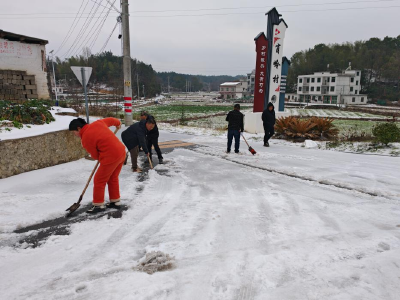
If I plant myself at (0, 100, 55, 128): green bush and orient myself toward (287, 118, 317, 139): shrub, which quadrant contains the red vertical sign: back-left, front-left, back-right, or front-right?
front-left

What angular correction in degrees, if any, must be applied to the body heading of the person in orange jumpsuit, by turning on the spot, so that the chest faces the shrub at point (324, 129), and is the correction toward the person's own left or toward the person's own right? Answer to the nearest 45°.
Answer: approximately 135° to the person's own right

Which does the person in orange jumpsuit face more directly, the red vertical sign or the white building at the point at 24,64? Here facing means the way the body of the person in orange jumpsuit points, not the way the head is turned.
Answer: the white building

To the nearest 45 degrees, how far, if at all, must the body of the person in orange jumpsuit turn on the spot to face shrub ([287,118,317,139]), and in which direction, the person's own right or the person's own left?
approximately 135° to the person's own right

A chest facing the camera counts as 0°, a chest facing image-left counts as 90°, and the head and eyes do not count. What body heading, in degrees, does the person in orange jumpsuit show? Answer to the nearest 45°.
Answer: approximately 90°

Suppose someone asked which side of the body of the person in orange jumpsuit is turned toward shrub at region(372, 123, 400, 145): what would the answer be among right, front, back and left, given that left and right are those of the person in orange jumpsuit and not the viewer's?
back

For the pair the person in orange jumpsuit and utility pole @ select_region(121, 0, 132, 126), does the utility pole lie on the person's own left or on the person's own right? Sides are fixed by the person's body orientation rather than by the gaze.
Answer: on the person's own right

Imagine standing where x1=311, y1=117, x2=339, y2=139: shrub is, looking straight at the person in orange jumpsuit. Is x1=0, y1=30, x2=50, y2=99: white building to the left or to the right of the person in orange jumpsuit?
right

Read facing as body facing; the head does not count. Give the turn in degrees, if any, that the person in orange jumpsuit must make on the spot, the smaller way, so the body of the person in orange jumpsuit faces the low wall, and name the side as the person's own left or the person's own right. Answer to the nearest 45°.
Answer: approximately 45° to the person's own right

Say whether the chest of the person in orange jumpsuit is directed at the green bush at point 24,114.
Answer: no

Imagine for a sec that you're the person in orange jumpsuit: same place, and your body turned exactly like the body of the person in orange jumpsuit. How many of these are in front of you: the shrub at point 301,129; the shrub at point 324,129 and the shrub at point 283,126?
0

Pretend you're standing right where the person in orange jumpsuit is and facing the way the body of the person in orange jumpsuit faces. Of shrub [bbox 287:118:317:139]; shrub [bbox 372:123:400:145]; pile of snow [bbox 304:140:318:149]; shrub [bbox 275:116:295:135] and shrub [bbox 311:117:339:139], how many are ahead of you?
0

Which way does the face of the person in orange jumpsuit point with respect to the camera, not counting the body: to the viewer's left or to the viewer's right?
to the viewer's left
